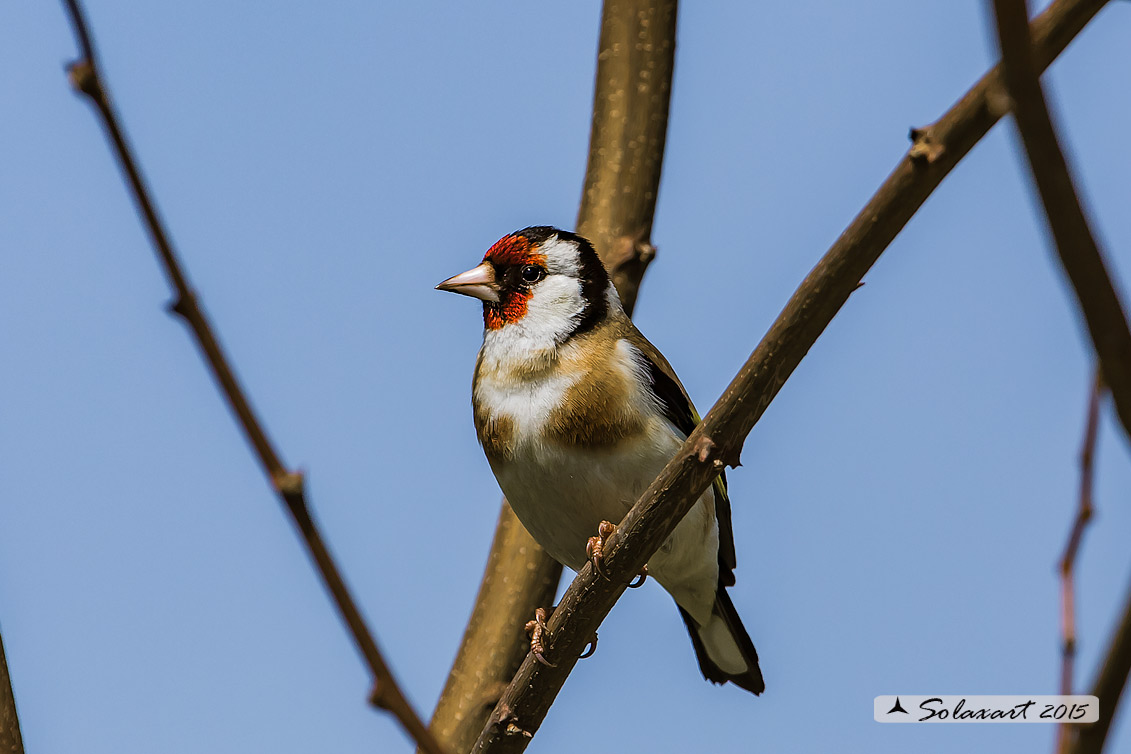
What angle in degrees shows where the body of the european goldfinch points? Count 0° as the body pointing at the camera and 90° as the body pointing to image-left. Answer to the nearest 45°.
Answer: approximately 45°

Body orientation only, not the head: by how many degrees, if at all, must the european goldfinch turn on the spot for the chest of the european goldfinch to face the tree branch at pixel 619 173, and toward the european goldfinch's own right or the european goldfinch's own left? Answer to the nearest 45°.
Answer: approximately 180°
